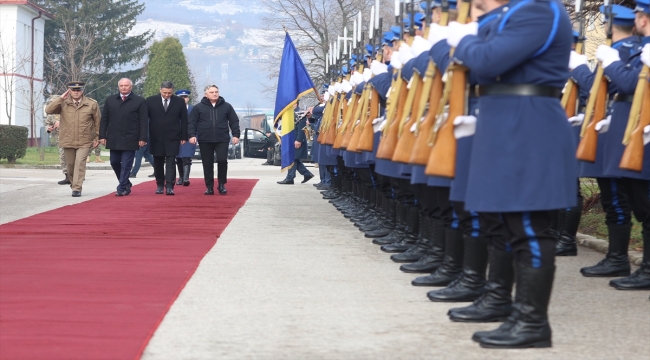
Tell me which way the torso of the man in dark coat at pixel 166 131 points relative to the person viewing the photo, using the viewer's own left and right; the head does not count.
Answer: facing the viewer

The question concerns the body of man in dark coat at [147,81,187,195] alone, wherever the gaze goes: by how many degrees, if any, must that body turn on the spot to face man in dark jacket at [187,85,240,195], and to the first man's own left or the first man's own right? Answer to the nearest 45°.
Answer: approximately 90° to the first man's own left

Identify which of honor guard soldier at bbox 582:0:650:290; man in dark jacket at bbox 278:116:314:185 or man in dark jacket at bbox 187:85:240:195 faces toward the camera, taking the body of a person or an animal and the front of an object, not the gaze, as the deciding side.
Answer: man in dark jacket at bbox 187:85:240:195

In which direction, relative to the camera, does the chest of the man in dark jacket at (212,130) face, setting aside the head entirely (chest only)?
toward the camera

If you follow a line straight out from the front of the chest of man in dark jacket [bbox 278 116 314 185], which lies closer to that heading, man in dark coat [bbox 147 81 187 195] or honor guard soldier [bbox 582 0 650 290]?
the man in dark coat

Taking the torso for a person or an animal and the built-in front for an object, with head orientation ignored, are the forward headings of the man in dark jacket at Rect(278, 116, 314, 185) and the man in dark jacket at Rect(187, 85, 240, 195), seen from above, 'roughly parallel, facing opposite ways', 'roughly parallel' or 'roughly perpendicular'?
roughly perpendicular

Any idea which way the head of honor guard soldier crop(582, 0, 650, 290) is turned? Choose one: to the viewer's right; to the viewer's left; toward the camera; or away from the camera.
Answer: to the viewer's left

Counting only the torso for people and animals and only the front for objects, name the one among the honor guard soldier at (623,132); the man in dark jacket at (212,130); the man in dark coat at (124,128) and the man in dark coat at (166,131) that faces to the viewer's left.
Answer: the honor guard soldier

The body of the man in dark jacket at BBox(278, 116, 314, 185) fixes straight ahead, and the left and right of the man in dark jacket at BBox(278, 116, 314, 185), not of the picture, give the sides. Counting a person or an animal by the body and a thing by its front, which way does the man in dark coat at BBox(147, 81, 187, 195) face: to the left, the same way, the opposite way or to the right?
to the left

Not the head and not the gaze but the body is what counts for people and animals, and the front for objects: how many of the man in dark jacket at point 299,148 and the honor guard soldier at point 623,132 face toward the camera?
0

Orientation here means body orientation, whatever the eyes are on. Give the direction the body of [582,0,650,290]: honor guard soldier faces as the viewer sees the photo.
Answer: to the viewer's left

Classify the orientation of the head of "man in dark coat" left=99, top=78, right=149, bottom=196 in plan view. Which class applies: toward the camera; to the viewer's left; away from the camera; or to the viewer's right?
toward the camera

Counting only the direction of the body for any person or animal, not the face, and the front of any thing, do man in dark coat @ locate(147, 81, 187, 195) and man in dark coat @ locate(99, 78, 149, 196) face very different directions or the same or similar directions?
same or similar directions
